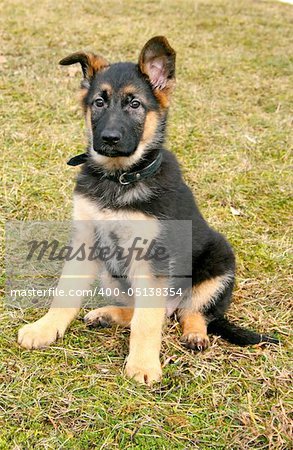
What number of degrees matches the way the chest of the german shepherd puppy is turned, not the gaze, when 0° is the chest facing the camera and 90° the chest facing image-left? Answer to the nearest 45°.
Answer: approximately 45°
